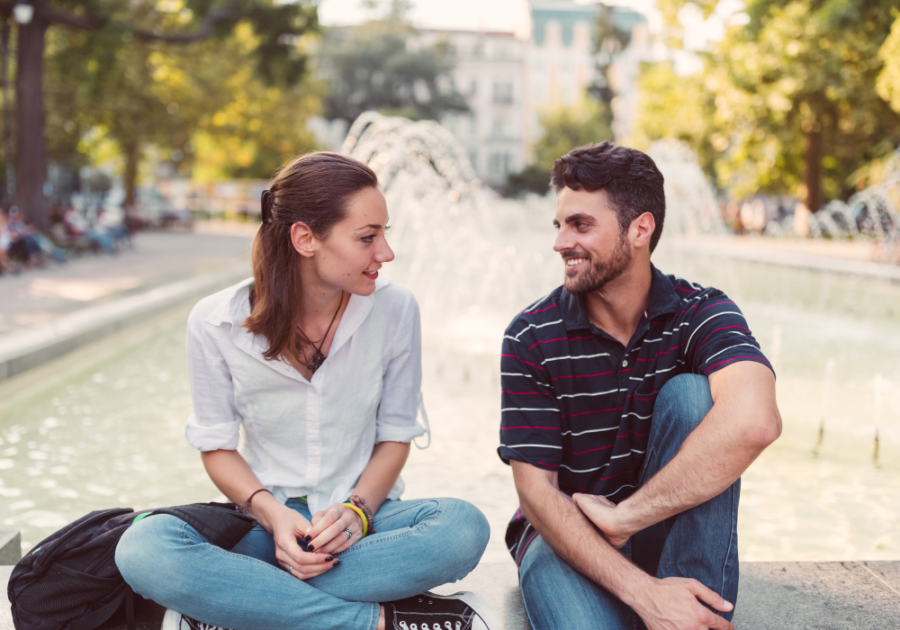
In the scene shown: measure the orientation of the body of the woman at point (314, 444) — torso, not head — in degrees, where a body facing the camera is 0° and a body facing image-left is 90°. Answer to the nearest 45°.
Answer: approximately 0°

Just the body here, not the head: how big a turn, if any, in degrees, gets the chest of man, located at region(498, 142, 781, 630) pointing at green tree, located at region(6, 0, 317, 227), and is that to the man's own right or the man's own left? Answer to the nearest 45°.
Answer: approximately 135° to the man's own right

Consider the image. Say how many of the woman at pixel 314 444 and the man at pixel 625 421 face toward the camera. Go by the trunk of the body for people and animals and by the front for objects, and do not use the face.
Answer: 2

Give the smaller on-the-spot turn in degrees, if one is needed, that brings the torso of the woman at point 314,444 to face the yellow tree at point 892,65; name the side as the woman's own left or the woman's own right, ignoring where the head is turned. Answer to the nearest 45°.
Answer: approximately 135° to the woman's own left

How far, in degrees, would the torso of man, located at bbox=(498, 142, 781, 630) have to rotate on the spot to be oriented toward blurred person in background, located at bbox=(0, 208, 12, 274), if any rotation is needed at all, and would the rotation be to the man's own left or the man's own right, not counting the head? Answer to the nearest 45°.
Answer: approximately 135° to the man's own right

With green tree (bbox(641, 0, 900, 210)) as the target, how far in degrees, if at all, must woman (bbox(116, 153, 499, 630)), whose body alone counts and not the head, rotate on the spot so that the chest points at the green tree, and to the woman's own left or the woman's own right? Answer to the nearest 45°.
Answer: approximately 135° to the woman's own left
